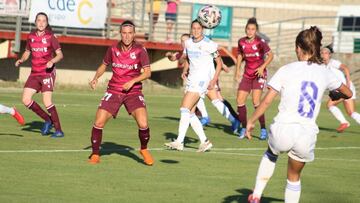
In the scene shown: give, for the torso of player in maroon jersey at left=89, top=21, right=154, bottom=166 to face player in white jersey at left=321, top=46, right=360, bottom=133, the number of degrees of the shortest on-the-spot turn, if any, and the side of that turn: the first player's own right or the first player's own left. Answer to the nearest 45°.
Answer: approximately 135° to the first player's own left

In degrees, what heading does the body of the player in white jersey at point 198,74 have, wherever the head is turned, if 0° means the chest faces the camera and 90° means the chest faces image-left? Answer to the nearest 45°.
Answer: approximately 45°

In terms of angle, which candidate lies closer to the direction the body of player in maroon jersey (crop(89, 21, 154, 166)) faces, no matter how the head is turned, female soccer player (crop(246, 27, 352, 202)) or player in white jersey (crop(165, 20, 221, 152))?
the female soccer player

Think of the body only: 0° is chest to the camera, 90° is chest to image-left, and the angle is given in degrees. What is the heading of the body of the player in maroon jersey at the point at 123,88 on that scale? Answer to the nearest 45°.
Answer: approximately 0°
